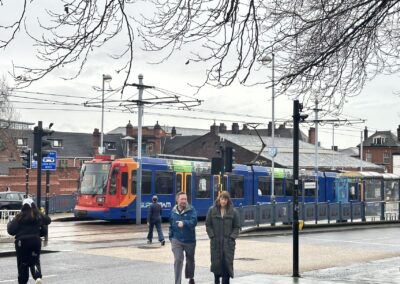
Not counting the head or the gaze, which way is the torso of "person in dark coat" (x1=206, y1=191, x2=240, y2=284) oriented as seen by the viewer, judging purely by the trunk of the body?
toward the camera

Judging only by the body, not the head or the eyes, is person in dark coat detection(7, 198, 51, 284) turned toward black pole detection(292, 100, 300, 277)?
no

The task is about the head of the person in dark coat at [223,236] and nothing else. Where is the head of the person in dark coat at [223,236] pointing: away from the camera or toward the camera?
toward the camera

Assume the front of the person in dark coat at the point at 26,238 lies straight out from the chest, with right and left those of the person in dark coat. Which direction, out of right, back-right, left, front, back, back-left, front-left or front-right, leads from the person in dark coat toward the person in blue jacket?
right

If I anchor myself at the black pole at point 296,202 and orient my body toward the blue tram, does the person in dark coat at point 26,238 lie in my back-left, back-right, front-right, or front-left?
back-left

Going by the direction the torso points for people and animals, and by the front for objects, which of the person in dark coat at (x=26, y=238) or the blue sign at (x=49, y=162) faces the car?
the person in dark coat

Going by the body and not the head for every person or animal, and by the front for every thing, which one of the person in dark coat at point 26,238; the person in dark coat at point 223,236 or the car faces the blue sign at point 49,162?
the person in dark coat at point 26,238

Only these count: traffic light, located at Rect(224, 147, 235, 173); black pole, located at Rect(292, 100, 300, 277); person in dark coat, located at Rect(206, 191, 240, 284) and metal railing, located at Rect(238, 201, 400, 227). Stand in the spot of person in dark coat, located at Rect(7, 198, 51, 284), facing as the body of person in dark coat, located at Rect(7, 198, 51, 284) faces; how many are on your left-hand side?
0

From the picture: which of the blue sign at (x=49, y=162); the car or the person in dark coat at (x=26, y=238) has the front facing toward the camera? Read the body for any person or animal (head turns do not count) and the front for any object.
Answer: the blue sign

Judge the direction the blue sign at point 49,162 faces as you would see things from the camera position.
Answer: facing the viewer

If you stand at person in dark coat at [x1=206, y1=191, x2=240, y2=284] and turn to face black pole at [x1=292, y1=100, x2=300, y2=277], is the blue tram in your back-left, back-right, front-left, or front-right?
front-left

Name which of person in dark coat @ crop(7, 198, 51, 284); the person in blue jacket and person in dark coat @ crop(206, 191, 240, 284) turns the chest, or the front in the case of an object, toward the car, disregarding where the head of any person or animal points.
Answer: person in dark coat @ crop(7, 198, 51, 284)

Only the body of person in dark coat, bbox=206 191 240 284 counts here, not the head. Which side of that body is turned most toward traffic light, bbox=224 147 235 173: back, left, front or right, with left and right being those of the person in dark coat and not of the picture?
back

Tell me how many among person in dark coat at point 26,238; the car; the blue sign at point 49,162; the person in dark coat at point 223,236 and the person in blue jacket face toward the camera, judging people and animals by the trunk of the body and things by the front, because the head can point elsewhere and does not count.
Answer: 3

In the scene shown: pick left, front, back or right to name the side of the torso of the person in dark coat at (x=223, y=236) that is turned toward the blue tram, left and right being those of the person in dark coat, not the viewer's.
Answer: back

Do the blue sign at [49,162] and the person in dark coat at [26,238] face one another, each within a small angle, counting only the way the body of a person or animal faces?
yes

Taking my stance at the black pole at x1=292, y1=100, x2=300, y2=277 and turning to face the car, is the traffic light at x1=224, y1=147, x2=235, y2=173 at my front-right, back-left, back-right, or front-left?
front-right

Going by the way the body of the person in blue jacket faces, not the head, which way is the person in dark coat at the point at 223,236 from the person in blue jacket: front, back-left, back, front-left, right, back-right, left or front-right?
front-left

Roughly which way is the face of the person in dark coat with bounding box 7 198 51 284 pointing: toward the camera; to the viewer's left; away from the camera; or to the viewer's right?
away from the camera

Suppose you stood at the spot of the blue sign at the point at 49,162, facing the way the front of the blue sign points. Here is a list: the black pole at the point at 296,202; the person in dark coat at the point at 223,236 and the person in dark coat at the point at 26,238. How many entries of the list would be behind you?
0

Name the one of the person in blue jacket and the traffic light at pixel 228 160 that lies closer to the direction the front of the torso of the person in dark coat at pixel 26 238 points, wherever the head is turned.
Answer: the traffic light
